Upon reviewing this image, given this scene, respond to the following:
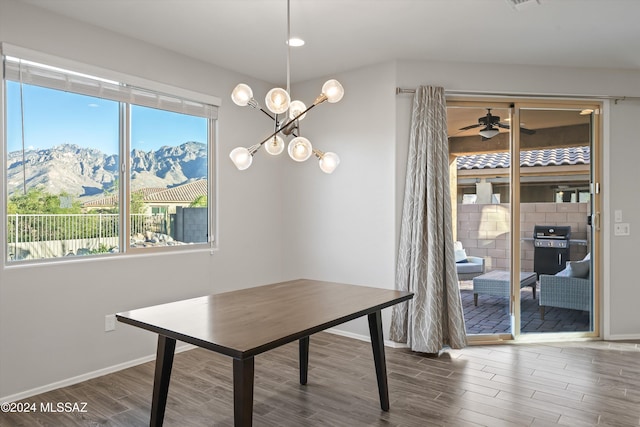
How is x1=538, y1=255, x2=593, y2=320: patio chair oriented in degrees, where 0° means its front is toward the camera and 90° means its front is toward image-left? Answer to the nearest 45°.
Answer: approximately 90°

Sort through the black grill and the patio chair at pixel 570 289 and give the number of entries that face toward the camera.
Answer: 1

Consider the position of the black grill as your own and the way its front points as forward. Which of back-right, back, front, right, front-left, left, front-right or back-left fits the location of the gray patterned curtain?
front-right

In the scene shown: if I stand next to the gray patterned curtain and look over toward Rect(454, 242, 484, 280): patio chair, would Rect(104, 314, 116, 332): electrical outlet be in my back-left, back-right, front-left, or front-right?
back-left

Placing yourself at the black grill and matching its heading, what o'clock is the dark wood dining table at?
The dark wood dining table is roughly at 1 o'clock from the black grill.

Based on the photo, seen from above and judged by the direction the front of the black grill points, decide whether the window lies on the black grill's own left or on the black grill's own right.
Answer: on the black grill's own right

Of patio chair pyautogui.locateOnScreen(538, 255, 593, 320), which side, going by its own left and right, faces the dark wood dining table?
left

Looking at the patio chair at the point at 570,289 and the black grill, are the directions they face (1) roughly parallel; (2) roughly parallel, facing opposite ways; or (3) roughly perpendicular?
roughly perpendicular

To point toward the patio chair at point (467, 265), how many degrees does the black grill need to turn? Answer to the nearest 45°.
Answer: approximately 45° to its right
